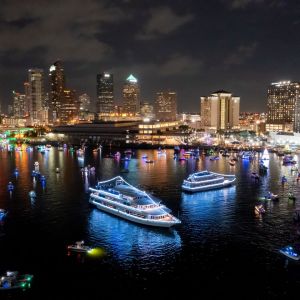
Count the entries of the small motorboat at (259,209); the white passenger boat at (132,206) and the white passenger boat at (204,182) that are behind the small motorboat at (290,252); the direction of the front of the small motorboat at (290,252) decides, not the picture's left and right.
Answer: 0

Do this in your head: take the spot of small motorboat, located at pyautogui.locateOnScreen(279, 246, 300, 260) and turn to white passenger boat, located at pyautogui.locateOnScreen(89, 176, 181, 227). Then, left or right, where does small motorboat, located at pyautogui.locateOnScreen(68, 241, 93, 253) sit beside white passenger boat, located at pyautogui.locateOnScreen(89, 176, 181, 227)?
left

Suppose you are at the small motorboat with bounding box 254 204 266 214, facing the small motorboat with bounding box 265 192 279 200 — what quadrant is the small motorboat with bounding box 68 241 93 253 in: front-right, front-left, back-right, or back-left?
back-left

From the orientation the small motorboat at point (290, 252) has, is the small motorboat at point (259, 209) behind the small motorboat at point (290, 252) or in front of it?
in front

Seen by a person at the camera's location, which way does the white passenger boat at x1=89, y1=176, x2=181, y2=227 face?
facing the viewer and to the right of the viewer
